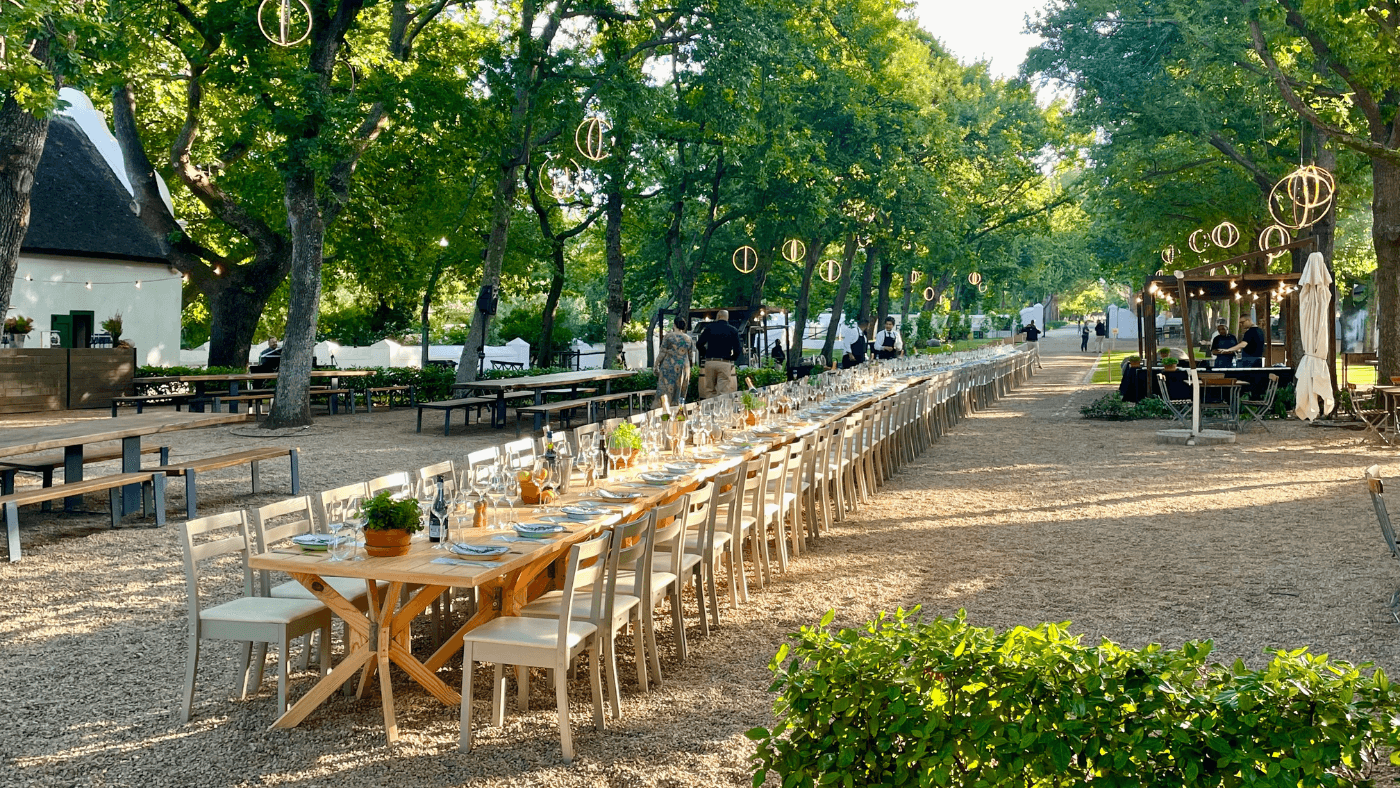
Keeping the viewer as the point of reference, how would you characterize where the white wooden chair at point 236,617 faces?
facing the viewer and to the right of the viewer

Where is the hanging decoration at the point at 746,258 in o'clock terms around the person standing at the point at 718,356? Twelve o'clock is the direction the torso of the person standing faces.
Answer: The hanging decoration is roughly at 12 o'clock from the person standing.

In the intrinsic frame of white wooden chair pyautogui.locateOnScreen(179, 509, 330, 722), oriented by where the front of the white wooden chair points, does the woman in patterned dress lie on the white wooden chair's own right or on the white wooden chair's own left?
on the white wooden chair's own left

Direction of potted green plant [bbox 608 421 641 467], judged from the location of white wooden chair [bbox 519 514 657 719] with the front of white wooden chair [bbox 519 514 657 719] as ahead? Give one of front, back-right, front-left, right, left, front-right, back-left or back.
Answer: front-right

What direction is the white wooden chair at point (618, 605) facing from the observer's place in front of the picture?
facing away from the viewer and to the left of the viewer

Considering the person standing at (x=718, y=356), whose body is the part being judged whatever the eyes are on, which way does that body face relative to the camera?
away from the camera

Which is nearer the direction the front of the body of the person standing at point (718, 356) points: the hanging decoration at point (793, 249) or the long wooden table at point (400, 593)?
the hanging decoration
